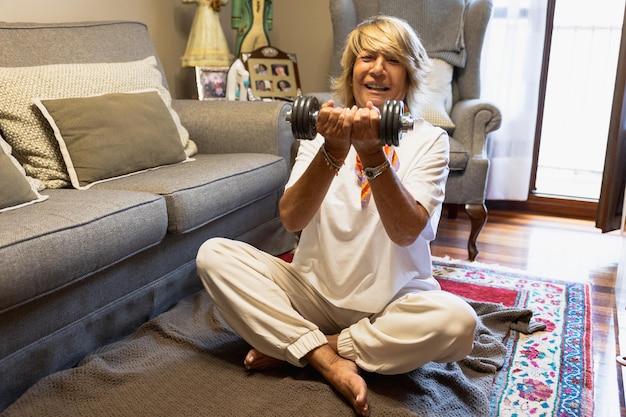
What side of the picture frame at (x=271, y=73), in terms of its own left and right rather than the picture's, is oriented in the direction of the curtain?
left

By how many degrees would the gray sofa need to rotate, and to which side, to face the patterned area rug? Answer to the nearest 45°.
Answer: approximately 45° to its left

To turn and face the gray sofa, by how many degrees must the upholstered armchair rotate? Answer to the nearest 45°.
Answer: approximately 45° to its right

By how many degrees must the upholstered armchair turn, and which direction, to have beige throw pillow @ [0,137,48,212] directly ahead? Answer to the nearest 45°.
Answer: approximately 45° to its right

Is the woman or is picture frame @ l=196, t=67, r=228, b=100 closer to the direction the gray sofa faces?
the woman

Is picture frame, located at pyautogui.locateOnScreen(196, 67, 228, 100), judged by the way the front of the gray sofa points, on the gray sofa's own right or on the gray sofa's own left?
on the gray sofa's own left

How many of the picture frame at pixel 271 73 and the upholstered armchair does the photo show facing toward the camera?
2

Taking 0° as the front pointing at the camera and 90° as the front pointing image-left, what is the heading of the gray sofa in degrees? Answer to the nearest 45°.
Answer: approximately 315°

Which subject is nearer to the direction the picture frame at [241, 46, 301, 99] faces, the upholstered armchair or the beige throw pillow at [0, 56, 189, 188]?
the beige throw pillow
